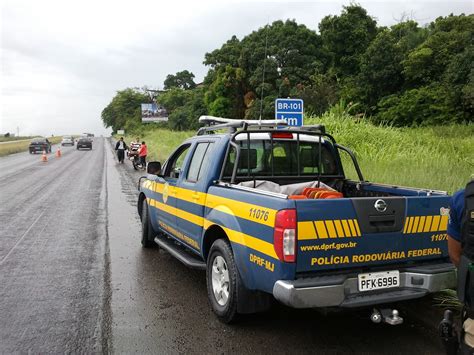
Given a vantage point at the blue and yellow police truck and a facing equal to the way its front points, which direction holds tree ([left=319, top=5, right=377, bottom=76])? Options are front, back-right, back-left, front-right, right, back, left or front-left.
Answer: front-right

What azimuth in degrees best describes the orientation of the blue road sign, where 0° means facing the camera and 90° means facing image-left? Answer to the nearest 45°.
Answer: approximately 0°

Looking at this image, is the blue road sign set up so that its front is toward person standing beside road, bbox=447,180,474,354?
yes

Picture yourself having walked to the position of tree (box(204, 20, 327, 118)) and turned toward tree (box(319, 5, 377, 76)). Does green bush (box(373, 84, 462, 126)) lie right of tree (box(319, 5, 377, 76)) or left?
right

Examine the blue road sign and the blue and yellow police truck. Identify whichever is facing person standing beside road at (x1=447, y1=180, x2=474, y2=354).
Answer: the blue road sign

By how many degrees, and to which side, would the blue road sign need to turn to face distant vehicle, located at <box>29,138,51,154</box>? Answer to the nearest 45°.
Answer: approximately 135° to its right

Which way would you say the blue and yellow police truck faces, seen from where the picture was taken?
facing away from the viewer and to the left of the viewer

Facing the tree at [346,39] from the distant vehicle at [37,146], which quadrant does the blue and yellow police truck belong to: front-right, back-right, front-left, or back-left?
front-right
